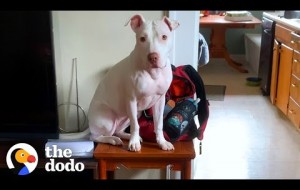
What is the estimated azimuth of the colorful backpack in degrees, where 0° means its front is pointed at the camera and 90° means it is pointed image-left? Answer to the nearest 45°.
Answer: approximately 45°

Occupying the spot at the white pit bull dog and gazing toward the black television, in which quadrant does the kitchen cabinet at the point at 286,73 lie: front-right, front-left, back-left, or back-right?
back-right

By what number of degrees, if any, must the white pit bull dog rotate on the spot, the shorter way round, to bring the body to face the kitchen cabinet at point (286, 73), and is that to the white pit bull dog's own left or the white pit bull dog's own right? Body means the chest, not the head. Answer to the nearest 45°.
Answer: approximately 90° to the white pit bull dog's own left

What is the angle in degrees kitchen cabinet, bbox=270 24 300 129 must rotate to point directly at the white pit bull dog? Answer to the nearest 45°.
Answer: approximately 45° to its left

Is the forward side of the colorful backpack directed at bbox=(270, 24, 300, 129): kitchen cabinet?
no

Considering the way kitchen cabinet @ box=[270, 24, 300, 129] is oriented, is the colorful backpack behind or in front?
in front

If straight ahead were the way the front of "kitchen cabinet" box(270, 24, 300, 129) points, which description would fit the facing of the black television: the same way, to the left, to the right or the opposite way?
to the left

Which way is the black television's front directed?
toward the camera

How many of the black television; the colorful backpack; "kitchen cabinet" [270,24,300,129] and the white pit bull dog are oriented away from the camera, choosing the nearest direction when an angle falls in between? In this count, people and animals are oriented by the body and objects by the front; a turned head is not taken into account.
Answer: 0

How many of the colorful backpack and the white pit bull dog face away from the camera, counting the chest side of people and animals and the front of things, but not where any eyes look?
0

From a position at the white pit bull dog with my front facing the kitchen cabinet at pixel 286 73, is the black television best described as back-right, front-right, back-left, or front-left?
back-left

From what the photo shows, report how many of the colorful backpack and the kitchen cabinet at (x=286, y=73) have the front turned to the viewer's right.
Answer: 0

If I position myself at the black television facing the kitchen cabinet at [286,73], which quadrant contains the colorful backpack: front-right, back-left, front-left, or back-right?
front-right

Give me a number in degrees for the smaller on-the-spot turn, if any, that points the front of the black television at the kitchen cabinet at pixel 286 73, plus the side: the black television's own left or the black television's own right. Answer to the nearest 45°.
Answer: approximately 135° to the black television's own left
